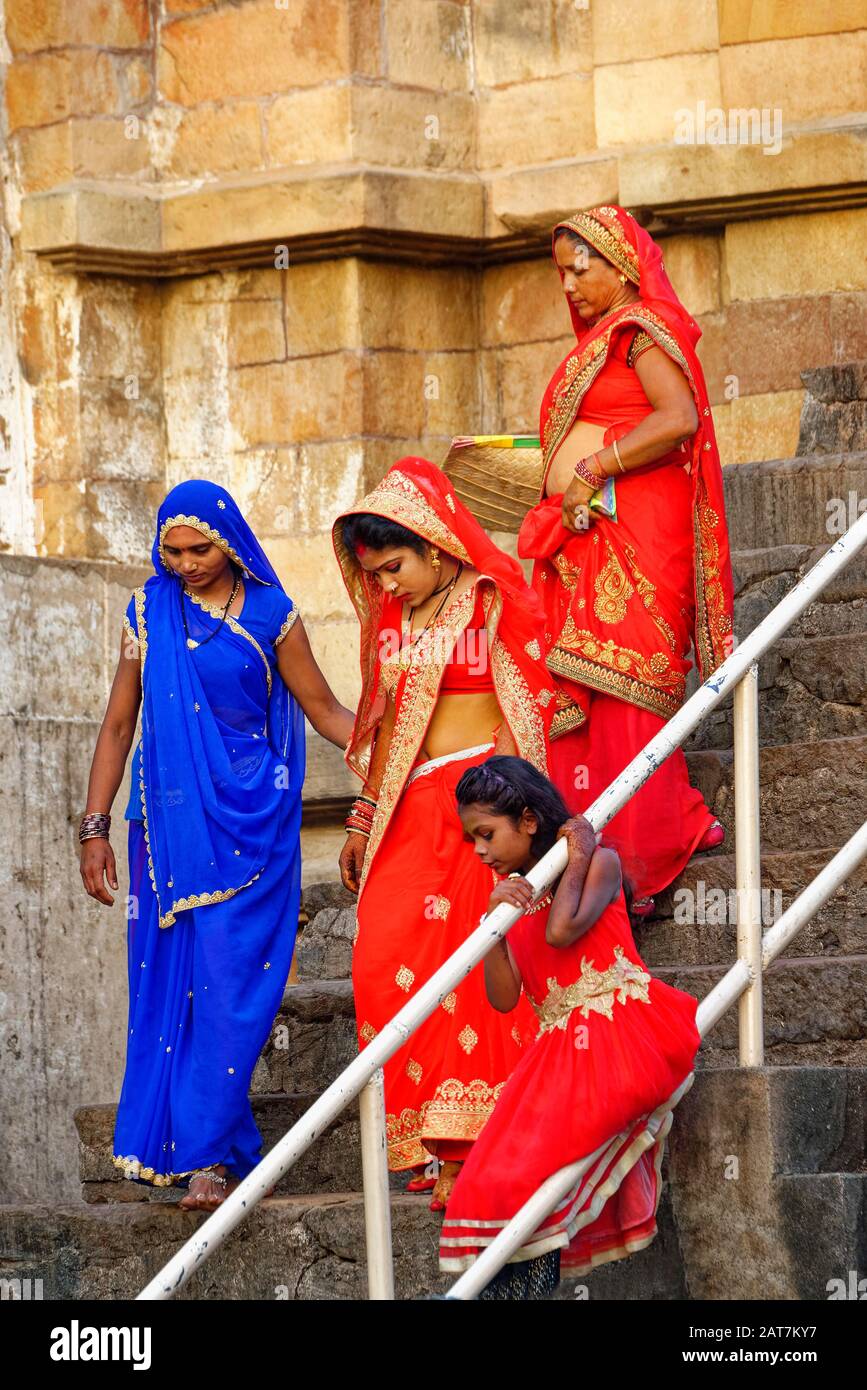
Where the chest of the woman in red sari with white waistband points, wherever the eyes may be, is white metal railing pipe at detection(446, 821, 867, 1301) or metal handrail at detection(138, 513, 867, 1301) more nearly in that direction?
the metal handrail

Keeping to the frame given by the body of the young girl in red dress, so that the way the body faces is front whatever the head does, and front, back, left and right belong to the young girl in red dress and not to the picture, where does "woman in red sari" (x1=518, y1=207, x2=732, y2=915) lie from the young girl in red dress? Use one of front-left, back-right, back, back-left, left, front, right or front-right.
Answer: back-right

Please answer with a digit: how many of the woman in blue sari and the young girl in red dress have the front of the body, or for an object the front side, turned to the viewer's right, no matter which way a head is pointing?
0

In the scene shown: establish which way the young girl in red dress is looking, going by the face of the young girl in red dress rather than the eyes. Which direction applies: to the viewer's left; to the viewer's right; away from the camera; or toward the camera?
to the viewer's left

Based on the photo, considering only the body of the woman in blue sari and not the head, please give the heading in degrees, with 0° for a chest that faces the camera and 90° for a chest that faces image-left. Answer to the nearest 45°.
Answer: approximately 0°

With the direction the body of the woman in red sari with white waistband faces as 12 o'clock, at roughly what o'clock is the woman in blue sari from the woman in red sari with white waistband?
The woman in blue sari is roughly at 2 o'clock from the woman in red sari with white waistband.

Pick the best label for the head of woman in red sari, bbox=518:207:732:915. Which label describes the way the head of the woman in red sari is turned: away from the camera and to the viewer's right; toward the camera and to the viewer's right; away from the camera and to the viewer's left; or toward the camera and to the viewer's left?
toward the camera and to the viewer's left

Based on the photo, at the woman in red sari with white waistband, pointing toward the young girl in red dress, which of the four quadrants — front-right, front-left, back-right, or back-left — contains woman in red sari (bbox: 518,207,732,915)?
back-left

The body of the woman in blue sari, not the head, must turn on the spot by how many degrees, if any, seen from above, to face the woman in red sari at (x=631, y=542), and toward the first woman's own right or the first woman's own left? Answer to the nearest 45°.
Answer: approximately 90° to the first woman's own left

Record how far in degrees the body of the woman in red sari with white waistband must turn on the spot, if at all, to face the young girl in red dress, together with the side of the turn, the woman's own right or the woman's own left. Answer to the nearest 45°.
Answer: approximately 45° to the woman's own left

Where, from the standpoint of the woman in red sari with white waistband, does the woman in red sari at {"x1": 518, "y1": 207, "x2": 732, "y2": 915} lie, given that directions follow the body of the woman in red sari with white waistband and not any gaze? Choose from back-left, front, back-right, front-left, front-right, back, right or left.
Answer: back

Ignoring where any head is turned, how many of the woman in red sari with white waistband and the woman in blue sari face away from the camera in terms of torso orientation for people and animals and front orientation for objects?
0

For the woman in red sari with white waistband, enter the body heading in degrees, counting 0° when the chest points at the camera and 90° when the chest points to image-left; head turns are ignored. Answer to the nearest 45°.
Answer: approximately 45°
